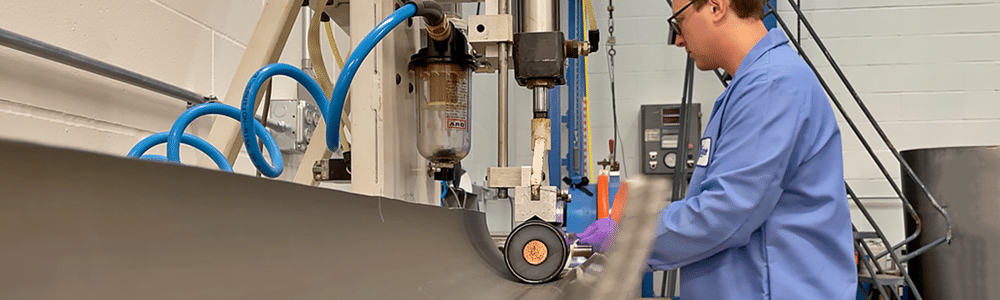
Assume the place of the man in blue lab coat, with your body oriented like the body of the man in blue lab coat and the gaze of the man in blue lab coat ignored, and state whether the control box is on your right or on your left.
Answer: on your right

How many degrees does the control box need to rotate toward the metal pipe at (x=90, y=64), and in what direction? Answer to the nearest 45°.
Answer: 0° — it already faces it

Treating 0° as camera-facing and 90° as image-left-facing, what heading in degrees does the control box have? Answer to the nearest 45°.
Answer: approximately 0°

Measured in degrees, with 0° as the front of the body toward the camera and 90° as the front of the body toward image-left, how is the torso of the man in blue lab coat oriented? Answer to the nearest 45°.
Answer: approximately 90°

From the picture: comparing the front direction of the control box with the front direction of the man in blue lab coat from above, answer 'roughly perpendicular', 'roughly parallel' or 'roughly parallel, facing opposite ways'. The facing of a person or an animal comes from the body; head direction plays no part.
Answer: roughly perpendicular

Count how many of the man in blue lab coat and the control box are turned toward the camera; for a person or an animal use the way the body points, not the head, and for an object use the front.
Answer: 1

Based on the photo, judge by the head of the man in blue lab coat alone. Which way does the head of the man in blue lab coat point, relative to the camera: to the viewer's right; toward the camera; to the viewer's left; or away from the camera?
to the viewer's left
